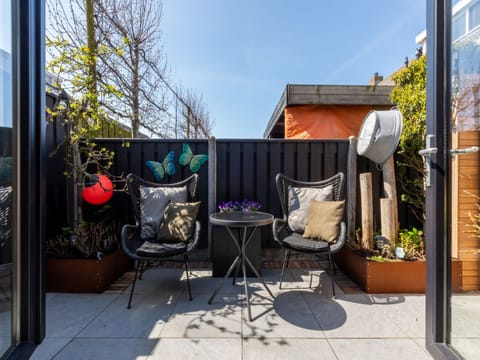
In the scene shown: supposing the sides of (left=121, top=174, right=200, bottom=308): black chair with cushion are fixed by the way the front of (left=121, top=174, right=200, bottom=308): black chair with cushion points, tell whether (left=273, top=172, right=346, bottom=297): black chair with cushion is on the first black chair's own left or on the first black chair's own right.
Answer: on the first black chair's own left

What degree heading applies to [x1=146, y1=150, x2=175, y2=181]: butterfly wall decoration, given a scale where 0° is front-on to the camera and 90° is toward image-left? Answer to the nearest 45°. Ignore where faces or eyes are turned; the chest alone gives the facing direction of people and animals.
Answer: approximately 0°

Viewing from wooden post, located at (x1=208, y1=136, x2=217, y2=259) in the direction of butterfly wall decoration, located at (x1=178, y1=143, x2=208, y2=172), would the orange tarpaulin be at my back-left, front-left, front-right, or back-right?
back-right

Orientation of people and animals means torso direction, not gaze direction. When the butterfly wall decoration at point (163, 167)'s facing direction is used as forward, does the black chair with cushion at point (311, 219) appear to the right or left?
on its left

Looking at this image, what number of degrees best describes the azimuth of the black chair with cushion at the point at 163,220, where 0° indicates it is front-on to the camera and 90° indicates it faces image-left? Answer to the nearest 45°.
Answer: approximately 0°

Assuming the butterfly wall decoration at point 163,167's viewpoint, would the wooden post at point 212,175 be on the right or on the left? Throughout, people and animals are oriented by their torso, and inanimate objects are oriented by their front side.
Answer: on its left

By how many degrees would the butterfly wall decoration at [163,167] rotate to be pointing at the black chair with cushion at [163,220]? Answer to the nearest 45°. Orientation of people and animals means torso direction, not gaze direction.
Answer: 0° — it already faces it

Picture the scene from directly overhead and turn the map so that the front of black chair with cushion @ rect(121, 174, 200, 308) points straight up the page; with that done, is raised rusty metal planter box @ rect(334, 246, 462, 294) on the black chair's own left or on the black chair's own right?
on the black chair's own left

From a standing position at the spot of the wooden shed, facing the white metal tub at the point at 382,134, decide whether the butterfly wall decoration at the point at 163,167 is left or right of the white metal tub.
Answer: right
